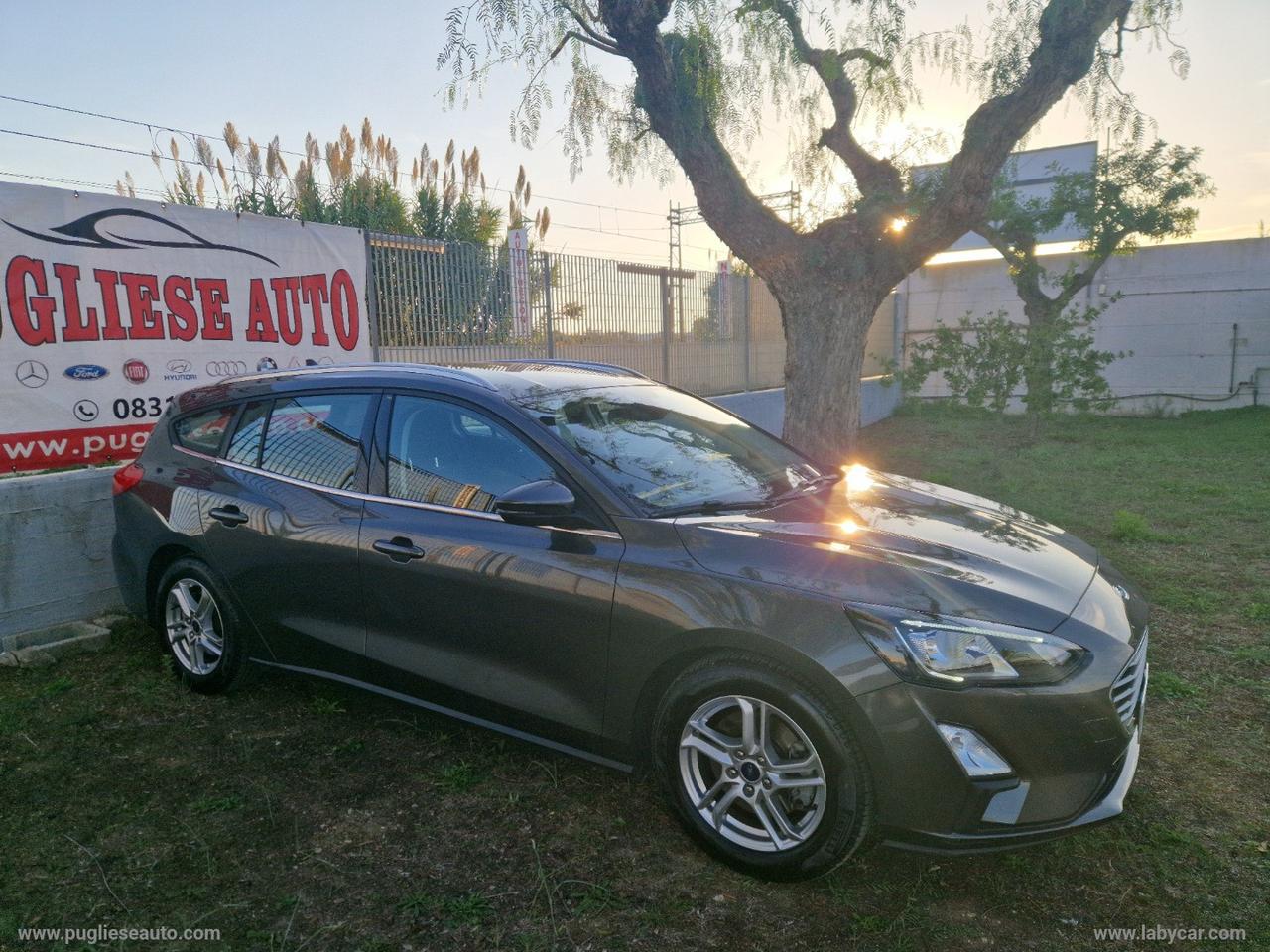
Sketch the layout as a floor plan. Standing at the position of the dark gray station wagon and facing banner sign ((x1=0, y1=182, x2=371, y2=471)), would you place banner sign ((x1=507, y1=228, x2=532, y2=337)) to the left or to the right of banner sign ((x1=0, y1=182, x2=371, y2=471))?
right

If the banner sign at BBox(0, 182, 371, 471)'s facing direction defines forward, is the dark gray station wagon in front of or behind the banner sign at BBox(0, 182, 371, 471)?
in front

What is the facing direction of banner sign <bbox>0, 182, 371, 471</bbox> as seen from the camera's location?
facing the viewer and to the right of the viewer

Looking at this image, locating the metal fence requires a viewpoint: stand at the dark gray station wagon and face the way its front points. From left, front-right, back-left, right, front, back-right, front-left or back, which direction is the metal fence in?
back-left

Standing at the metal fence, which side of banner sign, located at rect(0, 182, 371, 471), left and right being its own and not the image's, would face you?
left

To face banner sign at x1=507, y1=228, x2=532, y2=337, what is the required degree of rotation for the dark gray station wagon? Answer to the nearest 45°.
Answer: approximately 135° to its left

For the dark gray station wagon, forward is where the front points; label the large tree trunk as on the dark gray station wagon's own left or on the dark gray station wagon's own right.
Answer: on the dark gray station wagon's own left

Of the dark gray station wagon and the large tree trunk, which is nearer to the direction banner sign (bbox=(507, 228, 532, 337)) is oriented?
the dark gray station wagon

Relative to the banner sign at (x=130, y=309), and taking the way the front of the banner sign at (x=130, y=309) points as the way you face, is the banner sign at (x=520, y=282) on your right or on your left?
on your left

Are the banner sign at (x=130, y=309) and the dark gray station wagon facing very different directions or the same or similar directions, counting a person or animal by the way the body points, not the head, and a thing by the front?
same or similar directions

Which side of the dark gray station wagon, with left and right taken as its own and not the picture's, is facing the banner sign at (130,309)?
back

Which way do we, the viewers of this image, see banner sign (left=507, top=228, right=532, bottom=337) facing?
facing the viewer

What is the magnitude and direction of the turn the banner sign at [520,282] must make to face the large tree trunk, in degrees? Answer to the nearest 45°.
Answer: approximately 45° to its left
